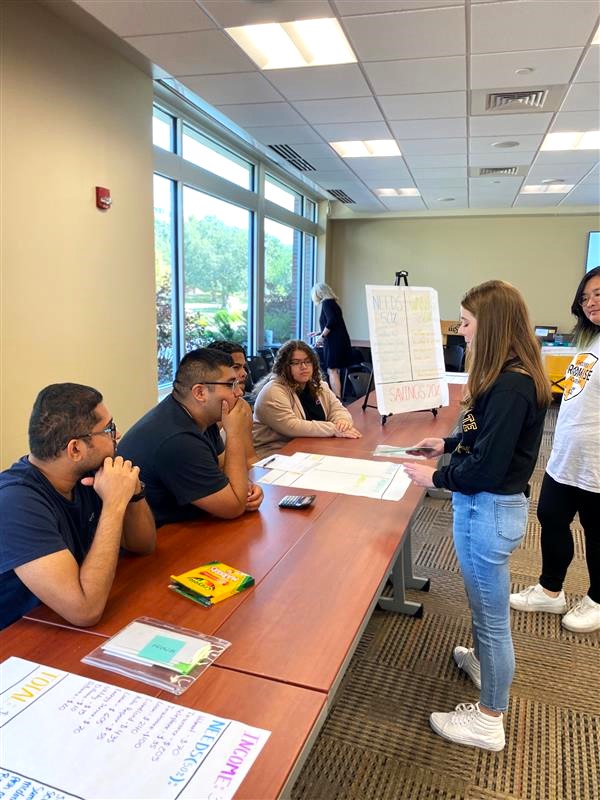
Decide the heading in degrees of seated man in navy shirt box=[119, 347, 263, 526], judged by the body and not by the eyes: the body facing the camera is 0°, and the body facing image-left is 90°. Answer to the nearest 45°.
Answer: approximately 270°

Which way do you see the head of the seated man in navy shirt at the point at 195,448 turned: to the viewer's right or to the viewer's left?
to the viewer's right

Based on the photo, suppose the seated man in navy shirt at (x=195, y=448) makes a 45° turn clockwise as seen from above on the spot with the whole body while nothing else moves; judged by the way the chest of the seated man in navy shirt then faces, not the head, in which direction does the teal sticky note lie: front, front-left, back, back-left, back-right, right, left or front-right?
front-right

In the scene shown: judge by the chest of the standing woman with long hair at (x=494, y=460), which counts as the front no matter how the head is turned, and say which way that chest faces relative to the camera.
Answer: to the viewer's left

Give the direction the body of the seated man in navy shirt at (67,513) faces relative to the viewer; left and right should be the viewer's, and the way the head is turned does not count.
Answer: facing to the right of the viewer

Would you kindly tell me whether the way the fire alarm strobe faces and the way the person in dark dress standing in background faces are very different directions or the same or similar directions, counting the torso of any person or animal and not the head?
very different directions

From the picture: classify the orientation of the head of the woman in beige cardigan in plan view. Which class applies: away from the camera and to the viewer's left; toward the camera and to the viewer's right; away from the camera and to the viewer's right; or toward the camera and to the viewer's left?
toward the camera and to the viewer's right

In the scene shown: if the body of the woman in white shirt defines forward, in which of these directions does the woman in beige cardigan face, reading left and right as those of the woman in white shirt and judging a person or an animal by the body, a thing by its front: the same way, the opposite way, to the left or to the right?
to the left

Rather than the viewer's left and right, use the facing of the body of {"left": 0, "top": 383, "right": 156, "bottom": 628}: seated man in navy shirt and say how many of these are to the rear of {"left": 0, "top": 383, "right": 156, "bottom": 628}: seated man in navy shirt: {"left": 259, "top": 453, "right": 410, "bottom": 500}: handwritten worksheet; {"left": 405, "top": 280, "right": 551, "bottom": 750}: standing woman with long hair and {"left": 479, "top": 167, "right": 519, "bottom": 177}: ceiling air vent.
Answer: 0

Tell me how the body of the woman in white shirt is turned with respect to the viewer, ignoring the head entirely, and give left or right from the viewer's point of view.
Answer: facing the viewer and to the left of the viewer

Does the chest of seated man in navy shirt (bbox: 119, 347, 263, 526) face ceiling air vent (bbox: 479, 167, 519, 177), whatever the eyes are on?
no

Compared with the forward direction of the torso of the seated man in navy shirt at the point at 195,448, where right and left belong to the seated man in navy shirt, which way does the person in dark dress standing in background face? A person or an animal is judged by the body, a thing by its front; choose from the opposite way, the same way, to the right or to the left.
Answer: the opposite way

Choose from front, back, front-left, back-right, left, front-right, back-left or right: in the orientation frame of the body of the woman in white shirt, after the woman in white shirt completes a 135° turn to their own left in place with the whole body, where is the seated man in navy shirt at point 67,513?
back-right

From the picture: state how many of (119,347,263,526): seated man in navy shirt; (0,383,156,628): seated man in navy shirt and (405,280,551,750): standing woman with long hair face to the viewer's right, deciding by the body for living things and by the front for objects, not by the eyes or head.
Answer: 2

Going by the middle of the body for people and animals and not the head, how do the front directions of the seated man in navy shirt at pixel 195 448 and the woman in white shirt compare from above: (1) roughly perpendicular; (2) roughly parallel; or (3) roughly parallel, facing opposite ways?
roughly parallel, facing opposite ways

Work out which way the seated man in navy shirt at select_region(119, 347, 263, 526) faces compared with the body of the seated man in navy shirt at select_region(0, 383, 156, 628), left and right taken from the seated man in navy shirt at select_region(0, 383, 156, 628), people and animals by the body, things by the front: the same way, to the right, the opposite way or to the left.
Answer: the same way

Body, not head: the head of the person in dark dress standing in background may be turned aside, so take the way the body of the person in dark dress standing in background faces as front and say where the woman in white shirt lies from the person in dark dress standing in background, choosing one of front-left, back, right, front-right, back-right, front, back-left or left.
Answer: left

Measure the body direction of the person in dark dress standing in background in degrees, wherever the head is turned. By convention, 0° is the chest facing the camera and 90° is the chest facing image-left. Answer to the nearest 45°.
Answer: approximately 90°

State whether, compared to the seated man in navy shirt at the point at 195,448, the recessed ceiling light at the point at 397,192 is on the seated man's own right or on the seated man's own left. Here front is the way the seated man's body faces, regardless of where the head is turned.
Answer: on the seated man's own left

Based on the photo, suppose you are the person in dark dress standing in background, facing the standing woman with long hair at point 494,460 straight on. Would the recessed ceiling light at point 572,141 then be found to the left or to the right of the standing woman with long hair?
left

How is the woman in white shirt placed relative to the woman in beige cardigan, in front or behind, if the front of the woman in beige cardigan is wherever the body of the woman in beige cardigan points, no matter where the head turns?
in front
